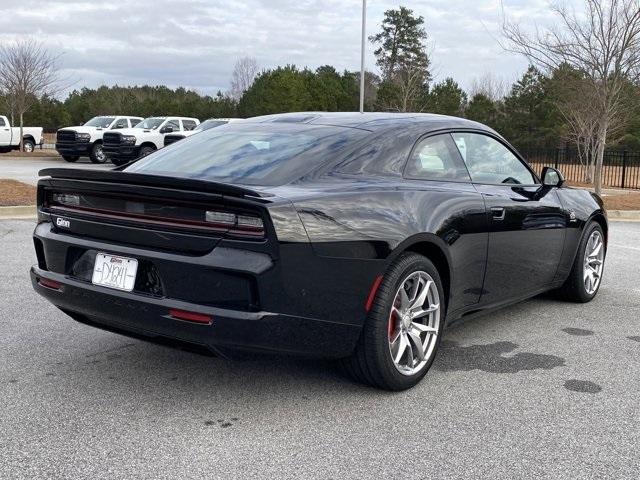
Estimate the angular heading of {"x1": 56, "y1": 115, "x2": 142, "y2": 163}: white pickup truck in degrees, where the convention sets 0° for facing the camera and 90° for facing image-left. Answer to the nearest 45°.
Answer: approximately 45°

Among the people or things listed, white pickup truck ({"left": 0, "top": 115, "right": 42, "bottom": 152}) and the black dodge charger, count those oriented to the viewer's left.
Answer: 1

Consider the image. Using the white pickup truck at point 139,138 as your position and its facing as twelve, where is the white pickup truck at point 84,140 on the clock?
the white pickup truck at point 84,140 is roughly at 3 o'clock from the white pickup truck at point 139,138.

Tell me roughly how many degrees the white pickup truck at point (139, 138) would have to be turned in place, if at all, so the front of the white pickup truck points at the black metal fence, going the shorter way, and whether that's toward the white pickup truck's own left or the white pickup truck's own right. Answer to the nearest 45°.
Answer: approximately 135° to the white pickup truck's own left

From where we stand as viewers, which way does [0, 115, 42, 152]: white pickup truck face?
facing to the left of the viewer

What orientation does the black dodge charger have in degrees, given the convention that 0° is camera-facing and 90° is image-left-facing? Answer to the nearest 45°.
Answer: approximately 225°

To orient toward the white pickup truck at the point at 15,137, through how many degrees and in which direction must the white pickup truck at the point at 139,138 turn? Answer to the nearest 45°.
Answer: approximately 90° to its right

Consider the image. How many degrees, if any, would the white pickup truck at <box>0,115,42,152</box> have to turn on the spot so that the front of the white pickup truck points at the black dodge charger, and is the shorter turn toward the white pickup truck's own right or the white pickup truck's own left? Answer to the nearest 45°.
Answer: approximately 90° to the white pickup truck's own left

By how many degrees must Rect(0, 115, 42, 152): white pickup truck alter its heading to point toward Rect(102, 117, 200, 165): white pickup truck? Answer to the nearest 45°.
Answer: approximately 135° to its left

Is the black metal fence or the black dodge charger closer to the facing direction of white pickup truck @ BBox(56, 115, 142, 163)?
the black dodge charger

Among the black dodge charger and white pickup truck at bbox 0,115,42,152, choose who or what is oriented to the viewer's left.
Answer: the white pickup truck

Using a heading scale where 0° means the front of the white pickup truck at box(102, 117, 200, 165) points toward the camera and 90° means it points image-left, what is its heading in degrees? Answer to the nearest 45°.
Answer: approximately 45°
